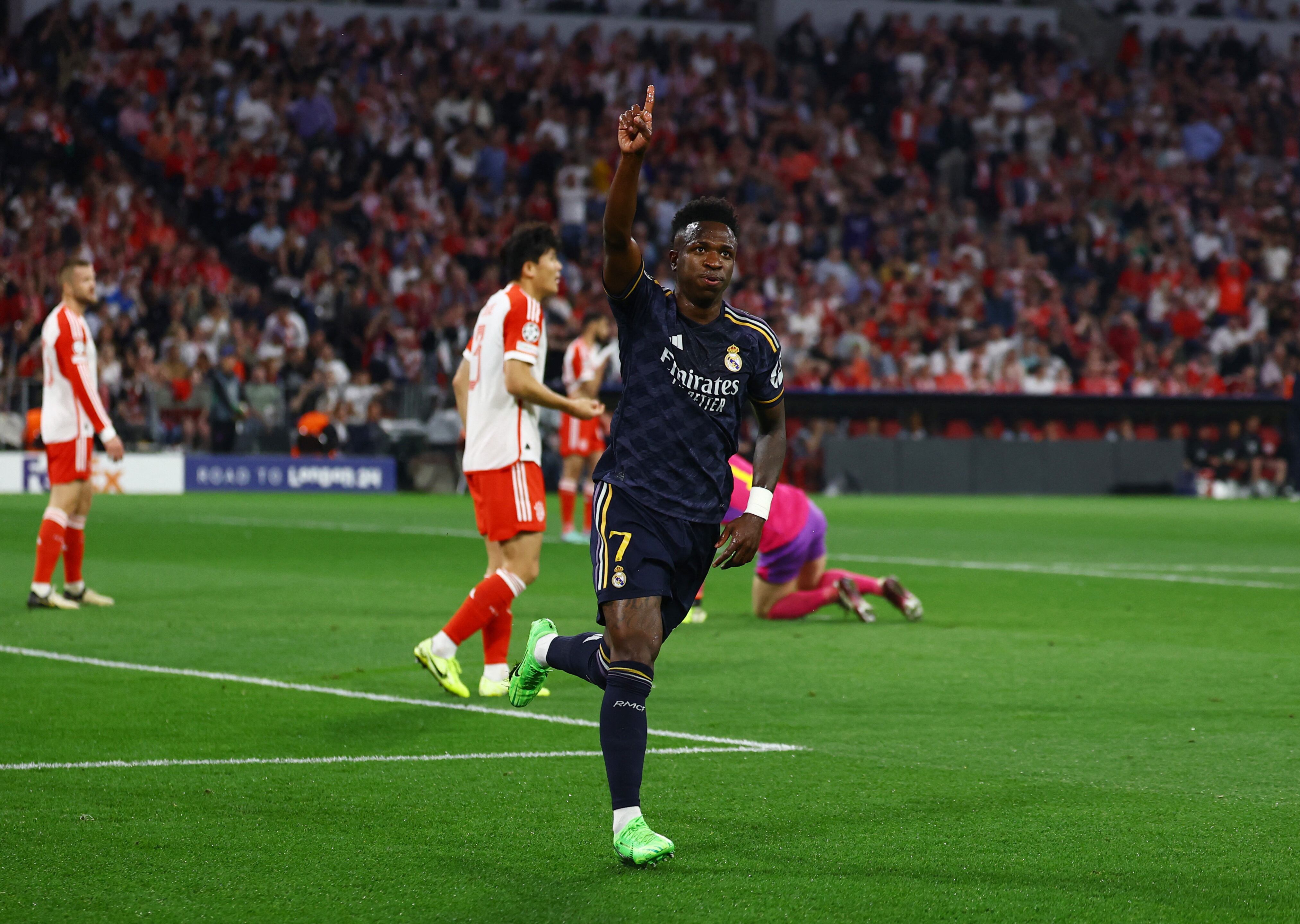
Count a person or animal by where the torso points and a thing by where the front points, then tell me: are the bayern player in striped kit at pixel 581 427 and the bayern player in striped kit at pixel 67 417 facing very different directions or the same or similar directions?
same or similar directions

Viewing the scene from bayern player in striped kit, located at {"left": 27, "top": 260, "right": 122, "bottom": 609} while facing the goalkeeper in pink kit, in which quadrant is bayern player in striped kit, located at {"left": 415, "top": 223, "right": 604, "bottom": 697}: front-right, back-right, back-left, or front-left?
front-right

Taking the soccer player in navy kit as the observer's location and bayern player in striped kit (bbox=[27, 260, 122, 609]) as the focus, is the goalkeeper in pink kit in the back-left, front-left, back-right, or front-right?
front-right

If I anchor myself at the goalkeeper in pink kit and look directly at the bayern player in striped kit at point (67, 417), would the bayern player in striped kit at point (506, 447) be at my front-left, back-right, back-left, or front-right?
front-left

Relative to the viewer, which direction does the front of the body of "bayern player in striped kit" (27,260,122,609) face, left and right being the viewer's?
facing to the right of the viewer

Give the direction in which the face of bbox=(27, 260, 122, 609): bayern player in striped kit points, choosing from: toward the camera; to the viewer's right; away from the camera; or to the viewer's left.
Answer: to the viewer's right

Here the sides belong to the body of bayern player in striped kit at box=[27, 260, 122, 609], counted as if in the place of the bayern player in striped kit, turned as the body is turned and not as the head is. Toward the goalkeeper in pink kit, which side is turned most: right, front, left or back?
front

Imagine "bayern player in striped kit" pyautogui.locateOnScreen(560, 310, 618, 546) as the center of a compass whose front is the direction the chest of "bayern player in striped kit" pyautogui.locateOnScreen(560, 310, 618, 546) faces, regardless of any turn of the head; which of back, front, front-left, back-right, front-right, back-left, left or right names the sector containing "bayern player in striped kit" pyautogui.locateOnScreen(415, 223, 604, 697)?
right

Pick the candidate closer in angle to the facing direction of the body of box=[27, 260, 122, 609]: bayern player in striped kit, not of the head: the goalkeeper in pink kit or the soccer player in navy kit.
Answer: the goalkeeper in pink kit

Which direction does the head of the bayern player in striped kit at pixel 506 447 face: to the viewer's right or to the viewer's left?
to the viewer's right
